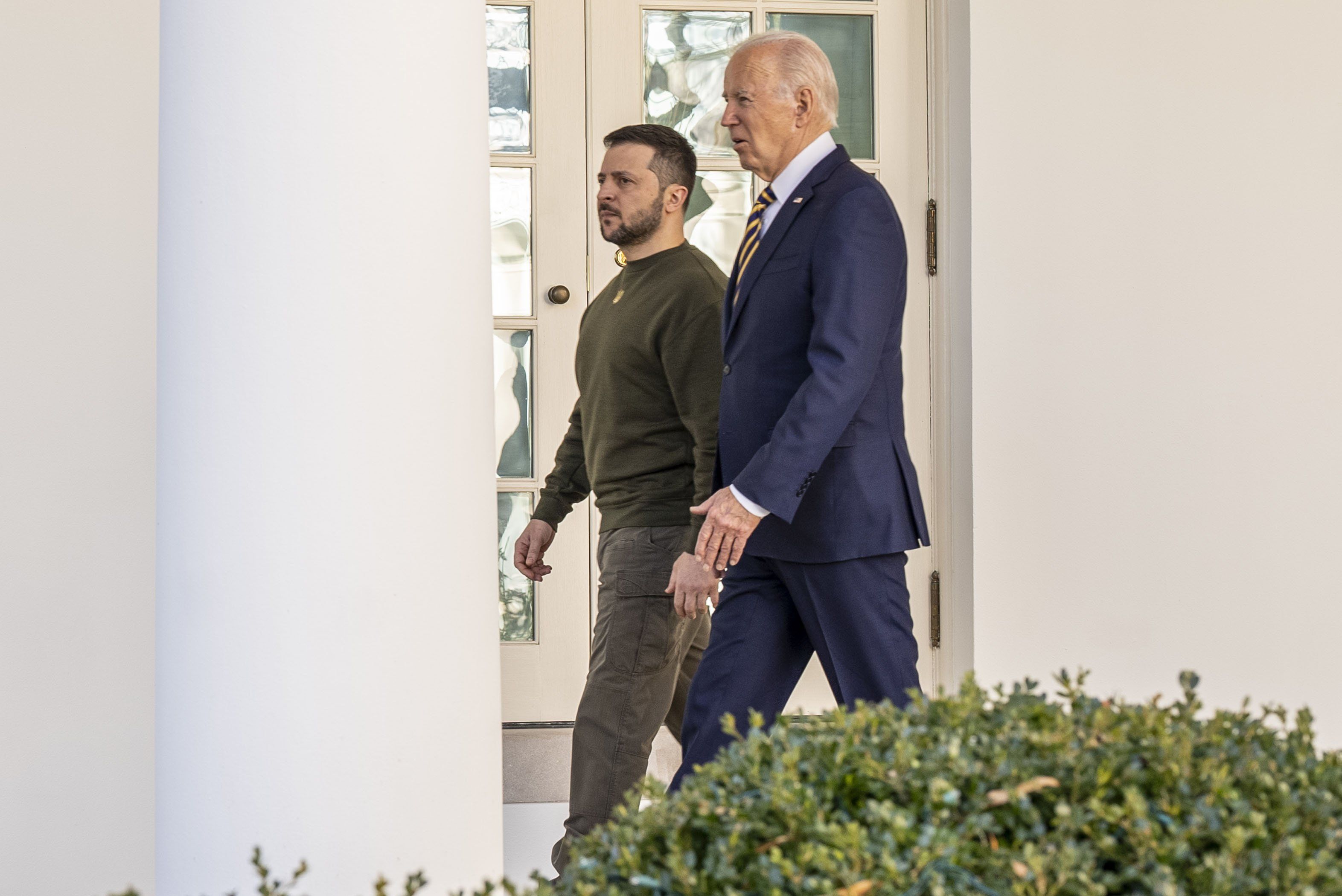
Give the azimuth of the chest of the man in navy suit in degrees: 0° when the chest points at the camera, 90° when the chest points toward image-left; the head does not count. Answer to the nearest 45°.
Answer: approximately 90°

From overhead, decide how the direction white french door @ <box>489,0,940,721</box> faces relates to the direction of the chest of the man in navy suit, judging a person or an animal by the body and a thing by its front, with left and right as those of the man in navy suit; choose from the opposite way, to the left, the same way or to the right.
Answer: to the left

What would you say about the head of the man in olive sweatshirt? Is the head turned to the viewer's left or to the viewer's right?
to the viewer's left

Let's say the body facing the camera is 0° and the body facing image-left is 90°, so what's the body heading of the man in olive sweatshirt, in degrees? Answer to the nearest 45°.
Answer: approximately 45°

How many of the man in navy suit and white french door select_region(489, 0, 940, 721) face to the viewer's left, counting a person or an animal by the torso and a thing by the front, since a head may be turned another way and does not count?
1

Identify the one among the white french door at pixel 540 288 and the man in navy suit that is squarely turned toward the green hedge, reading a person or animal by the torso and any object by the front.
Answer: the white french door

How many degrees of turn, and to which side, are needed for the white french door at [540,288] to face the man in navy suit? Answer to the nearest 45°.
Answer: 0° — it already faces them
